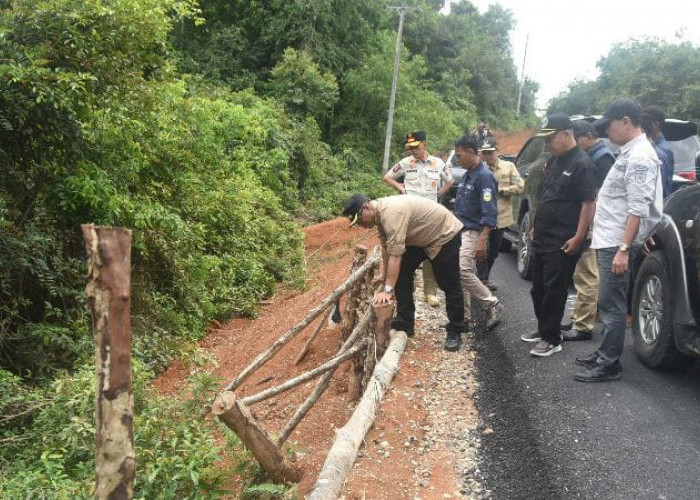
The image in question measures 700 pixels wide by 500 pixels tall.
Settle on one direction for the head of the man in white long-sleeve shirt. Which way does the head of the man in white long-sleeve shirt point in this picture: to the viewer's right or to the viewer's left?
to the viewer's left

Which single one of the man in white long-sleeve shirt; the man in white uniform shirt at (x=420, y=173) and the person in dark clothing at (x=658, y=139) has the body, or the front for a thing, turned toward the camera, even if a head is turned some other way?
the man in white uniform shirt

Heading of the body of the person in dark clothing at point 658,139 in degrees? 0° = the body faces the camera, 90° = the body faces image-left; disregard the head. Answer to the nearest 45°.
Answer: approximately 90°

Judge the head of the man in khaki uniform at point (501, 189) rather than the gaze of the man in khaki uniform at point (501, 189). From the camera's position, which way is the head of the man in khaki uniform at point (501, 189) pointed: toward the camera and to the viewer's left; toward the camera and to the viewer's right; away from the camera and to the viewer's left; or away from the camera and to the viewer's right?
toward the camera and to the viewer's left

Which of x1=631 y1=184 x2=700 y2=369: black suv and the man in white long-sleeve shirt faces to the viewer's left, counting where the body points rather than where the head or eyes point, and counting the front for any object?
the man in white long-sleeve shirt

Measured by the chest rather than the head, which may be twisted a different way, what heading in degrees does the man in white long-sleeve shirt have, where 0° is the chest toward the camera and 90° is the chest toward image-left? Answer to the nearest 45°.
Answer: approximately 90°

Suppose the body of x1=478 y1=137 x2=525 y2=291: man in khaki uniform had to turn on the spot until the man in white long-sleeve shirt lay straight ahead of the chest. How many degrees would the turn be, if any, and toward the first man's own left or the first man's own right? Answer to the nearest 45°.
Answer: approximately 45° to the first man's own left

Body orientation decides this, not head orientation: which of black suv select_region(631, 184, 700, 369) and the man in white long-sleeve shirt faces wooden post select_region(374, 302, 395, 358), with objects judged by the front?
the man in white long-sleeve shirt

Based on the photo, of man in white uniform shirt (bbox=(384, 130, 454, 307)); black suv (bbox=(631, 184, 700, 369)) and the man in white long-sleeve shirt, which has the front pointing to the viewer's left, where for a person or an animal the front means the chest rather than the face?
the man in white long-sleeve shirt

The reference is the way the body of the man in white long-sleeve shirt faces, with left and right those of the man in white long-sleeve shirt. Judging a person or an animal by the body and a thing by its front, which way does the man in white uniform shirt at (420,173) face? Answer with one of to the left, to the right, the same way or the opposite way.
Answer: to the left

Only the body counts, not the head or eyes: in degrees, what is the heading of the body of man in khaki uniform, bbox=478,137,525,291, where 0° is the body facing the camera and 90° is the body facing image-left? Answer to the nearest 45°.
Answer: approximately 45°

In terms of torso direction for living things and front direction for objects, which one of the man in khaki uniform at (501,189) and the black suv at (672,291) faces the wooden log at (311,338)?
the man in khaki uniform
